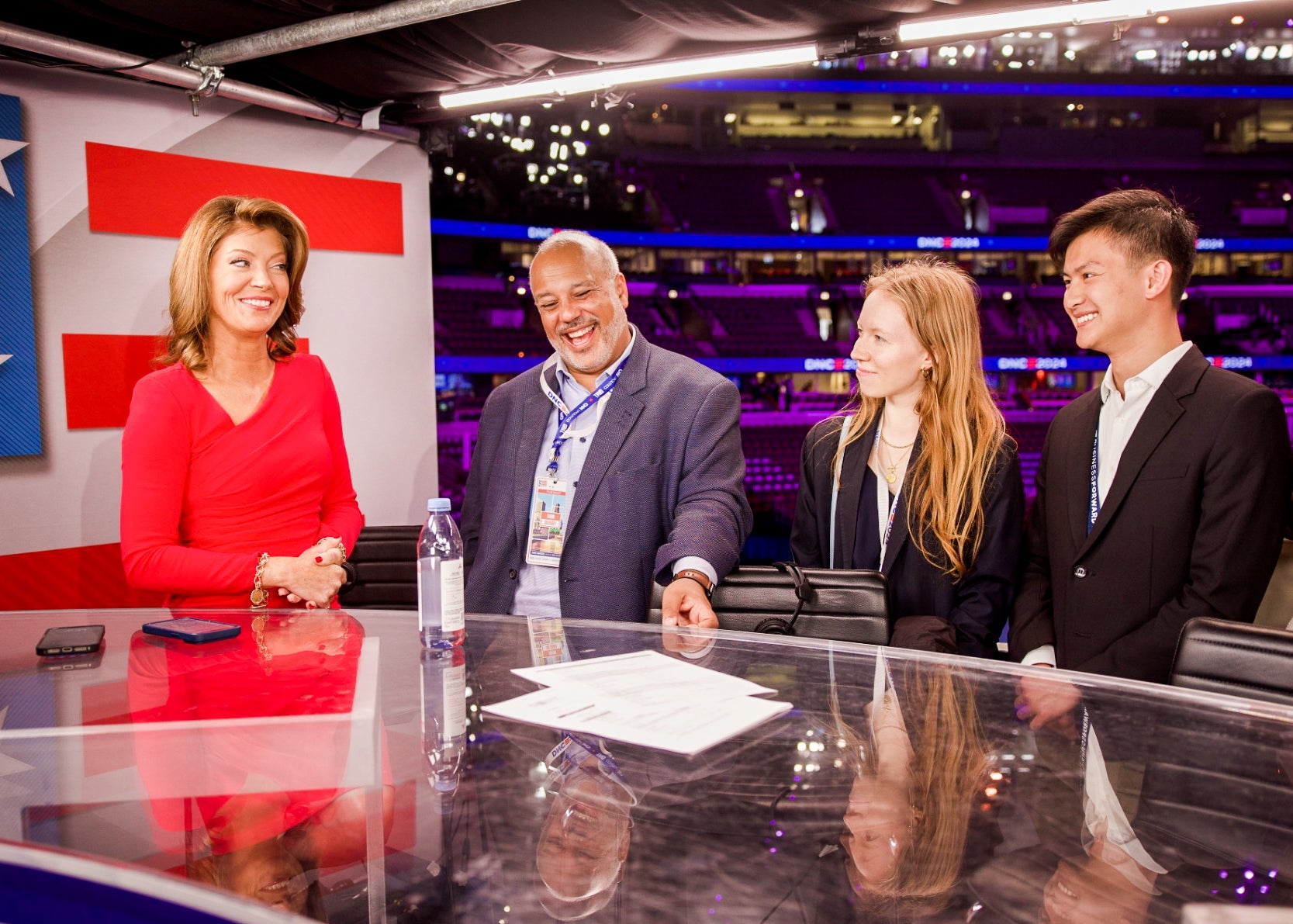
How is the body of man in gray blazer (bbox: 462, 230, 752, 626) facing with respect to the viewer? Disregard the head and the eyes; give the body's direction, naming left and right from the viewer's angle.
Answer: facing the viewer and to the left of the viewer

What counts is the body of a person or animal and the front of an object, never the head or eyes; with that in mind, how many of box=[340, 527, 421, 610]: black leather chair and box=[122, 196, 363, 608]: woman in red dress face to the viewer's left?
0

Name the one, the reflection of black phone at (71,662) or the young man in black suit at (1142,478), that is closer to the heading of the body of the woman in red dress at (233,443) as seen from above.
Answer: the young man in black suit

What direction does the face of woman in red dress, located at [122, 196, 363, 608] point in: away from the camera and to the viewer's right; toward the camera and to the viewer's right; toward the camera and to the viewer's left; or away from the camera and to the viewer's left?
toward the camera and to the viewer's right

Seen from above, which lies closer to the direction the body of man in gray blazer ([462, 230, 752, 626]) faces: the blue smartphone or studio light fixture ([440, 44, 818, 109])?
the blue smartphone

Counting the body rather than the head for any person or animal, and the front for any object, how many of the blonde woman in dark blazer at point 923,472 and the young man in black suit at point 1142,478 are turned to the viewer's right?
0

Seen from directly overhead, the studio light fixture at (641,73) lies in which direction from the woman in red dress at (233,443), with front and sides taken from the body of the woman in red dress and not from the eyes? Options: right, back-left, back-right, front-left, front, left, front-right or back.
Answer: left

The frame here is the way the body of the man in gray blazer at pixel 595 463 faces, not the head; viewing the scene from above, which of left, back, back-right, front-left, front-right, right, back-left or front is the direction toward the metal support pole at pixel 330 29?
right

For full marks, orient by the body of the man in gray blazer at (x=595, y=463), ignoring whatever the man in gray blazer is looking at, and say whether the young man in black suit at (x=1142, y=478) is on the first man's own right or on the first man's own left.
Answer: on the first man's own left

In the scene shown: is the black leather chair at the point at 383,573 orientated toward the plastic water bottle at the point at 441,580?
yes

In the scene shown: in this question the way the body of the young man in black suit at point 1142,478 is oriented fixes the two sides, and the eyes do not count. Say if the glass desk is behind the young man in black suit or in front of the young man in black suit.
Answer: in front

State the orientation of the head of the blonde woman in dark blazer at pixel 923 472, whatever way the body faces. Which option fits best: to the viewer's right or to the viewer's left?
to the viewer's left
